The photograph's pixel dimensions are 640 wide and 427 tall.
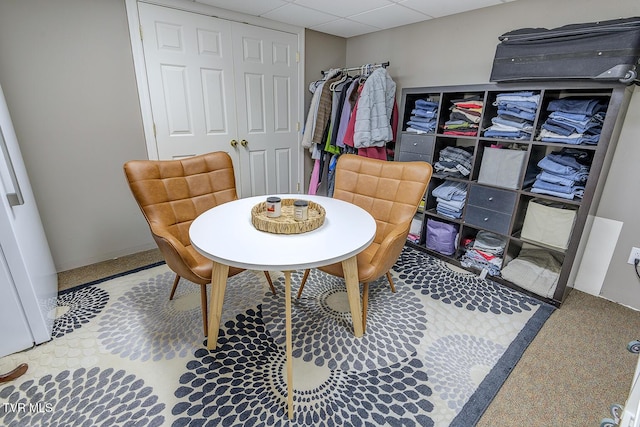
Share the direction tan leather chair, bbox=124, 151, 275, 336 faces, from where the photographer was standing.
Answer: facing the viewer and to the right of the viewer

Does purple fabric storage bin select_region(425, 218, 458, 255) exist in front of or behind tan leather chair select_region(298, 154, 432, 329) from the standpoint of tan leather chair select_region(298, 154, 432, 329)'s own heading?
behind

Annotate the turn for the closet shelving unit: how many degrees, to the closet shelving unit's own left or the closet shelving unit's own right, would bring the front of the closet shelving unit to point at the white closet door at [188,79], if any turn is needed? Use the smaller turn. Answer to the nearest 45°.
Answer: approximately 45° to the closet shelving unit's own right

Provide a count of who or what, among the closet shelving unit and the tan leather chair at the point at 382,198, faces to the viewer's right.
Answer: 0

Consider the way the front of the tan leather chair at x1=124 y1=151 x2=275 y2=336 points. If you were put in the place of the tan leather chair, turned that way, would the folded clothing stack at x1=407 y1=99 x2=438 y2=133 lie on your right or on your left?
on your left

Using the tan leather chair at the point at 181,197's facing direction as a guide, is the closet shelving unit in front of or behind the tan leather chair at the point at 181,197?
in front

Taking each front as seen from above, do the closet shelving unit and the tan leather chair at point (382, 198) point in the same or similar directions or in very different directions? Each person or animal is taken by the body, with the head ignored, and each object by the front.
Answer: same or similar directions

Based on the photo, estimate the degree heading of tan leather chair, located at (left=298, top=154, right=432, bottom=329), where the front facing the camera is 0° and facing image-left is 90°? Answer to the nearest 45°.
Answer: approximately 45°

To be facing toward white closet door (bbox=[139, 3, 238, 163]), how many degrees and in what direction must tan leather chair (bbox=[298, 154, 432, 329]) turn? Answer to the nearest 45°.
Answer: approximately 90° to its right

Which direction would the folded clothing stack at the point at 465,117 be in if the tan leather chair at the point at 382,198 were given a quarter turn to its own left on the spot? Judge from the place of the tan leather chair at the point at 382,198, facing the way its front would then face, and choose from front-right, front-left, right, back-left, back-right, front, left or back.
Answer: left

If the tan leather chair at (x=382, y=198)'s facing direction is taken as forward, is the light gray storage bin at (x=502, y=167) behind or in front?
behind

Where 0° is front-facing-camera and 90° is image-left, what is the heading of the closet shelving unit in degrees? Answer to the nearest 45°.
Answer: approximately 45°

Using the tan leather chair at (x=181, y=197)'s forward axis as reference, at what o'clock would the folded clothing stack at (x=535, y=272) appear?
The folded clothing stack is roughly at 11 o'clock from the tan leather chair.
